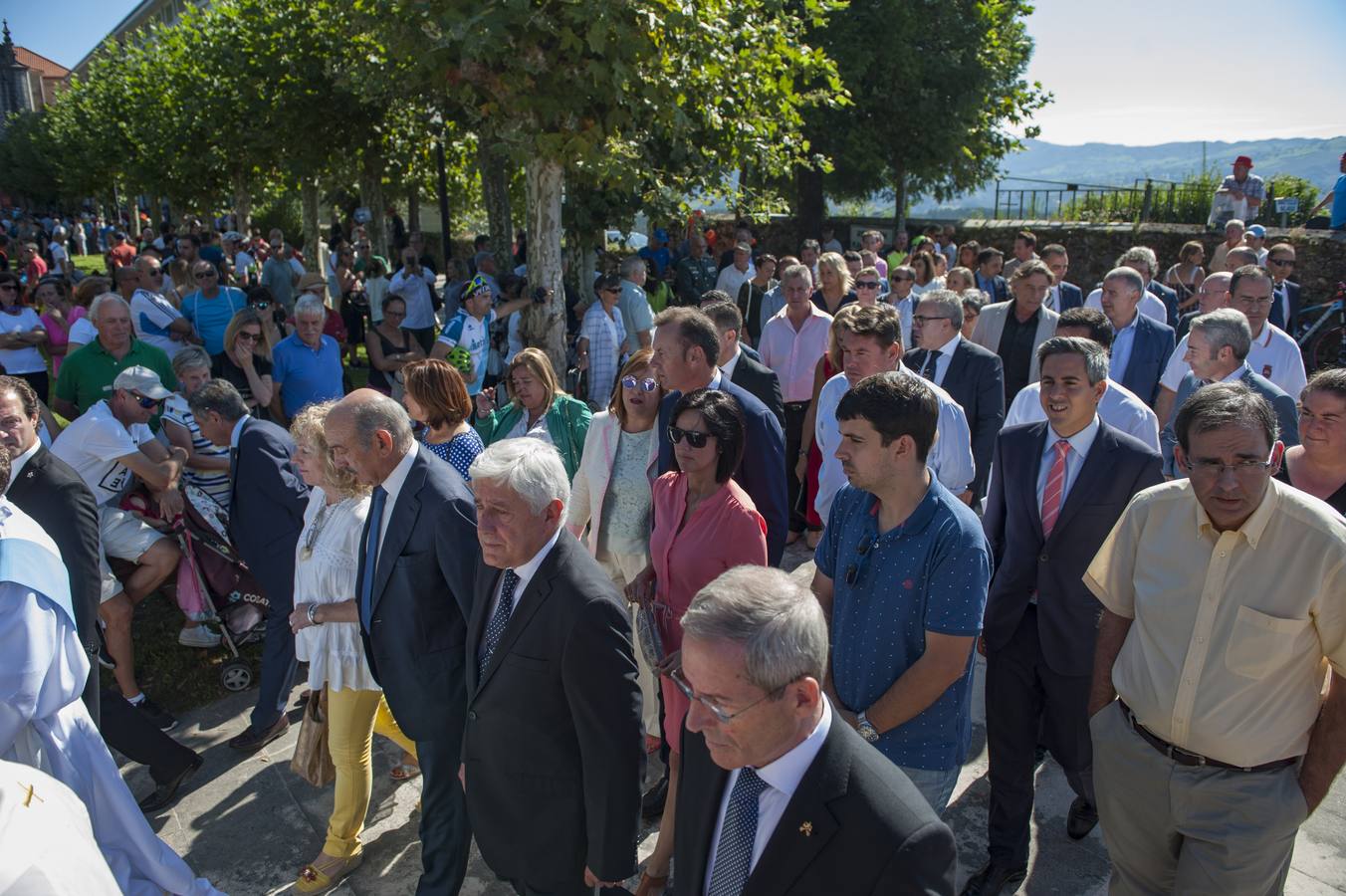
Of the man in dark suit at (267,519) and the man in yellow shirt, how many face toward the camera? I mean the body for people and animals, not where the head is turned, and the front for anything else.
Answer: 1

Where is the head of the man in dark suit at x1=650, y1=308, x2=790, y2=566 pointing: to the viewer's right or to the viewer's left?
to the viewer's left

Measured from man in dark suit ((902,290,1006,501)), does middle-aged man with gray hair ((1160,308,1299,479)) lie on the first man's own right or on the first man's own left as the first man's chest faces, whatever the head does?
on the first man's own left

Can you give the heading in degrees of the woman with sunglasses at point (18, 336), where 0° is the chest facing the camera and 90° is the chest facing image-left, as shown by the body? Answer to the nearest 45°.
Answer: approximately 315°

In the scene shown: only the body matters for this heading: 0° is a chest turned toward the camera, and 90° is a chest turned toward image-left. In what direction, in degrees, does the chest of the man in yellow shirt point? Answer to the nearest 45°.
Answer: approximately 0°
